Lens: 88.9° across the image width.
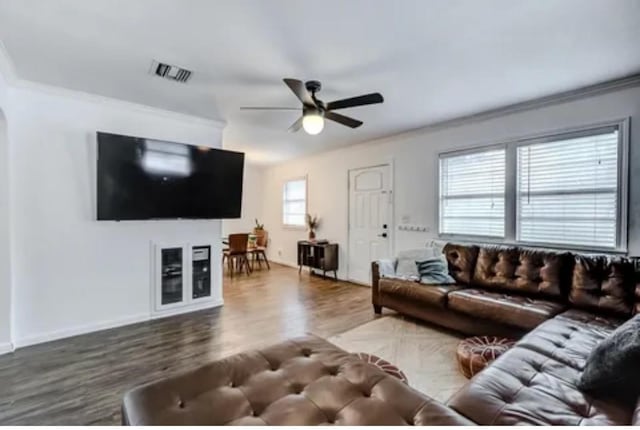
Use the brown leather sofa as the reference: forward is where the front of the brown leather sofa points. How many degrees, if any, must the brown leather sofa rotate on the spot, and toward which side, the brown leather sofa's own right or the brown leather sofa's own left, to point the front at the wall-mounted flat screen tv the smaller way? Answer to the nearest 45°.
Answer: approximately 45° to the brown leather sofa's own right

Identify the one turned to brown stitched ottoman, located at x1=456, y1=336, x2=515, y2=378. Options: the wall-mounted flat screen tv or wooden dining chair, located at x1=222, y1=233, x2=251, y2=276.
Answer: the wall-mounted flat screen tv

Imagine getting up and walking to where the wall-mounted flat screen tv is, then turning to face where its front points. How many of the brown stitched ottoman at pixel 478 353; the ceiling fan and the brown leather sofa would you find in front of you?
3

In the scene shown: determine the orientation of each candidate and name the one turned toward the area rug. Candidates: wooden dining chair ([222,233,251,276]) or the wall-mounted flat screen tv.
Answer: the wall-mounted flat screen tv

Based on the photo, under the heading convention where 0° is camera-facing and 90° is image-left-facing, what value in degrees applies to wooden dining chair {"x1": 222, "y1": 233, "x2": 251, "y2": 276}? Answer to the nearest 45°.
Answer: approximately 135°

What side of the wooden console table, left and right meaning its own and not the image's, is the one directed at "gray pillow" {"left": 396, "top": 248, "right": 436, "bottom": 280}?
left

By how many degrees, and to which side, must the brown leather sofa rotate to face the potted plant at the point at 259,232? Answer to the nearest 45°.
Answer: approximately 90° to its right

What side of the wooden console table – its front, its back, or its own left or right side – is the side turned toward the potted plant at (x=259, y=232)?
right

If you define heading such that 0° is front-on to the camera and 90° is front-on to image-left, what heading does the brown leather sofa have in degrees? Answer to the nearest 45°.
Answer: approximately 45°

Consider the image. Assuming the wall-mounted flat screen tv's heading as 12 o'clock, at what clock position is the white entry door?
The white entry door is roughly at 10 o'clock from the wall-mounted flat screen tv.

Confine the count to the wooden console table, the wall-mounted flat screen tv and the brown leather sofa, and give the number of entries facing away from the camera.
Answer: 0

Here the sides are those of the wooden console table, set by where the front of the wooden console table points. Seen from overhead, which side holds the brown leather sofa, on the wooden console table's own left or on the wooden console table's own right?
on the wooden console table's own left

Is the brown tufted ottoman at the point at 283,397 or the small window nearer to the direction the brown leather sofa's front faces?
the brown tufted ottoman

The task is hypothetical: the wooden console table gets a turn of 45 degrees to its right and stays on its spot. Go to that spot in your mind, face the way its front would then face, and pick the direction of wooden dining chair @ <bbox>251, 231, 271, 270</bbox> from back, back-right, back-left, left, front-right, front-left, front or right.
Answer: front-right

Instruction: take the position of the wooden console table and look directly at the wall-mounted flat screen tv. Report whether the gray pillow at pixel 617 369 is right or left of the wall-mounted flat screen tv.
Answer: left

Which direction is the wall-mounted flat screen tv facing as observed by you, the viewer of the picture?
facing the viewer and to the right of the viewer

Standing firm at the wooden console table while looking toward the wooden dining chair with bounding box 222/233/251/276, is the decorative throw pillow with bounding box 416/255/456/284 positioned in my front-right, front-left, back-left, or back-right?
back-left

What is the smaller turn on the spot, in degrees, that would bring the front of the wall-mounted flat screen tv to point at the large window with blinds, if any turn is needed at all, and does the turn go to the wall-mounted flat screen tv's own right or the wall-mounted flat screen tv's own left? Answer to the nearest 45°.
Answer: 0° — it already faces it

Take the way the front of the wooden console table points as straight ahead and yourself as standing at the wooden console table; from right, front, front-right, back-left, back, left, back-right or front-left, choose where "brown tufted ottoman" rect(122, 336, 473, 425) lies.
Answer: front-left
